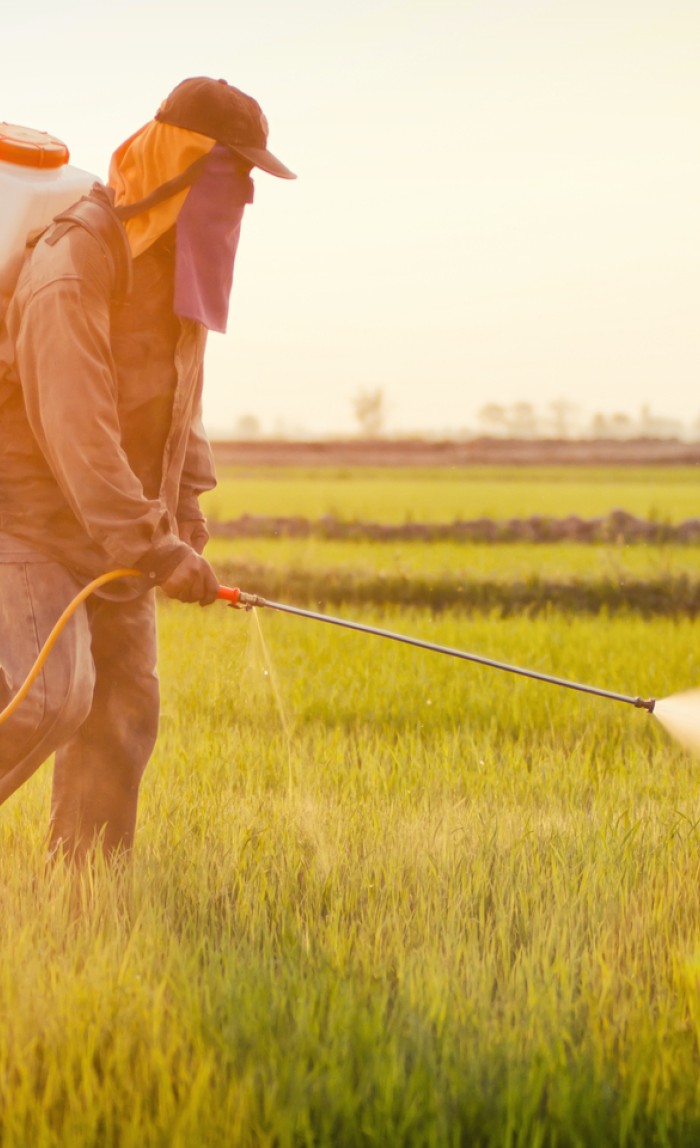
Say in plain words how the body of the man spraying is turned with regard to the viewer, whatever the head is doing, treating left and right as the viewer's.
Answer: facing to the right of the viewer

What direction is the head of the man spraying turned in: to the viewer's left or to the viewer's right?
to the viewer's right
